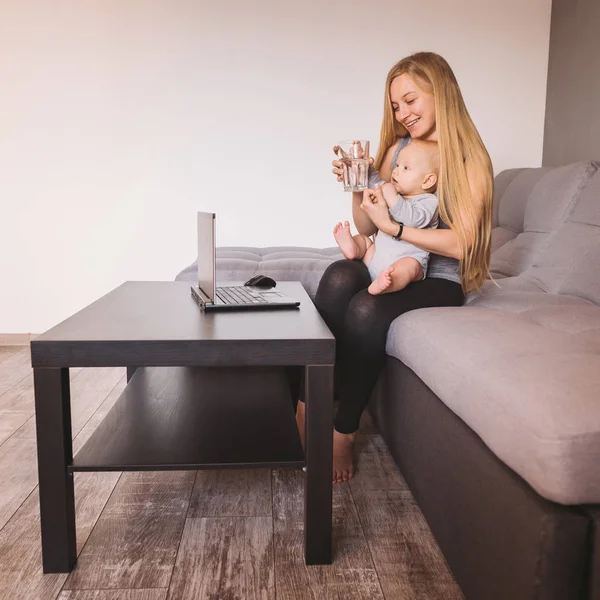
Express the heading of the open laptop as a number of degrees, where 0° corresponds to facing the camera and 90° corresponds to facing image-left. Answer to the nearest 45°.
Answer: approximately 270°
